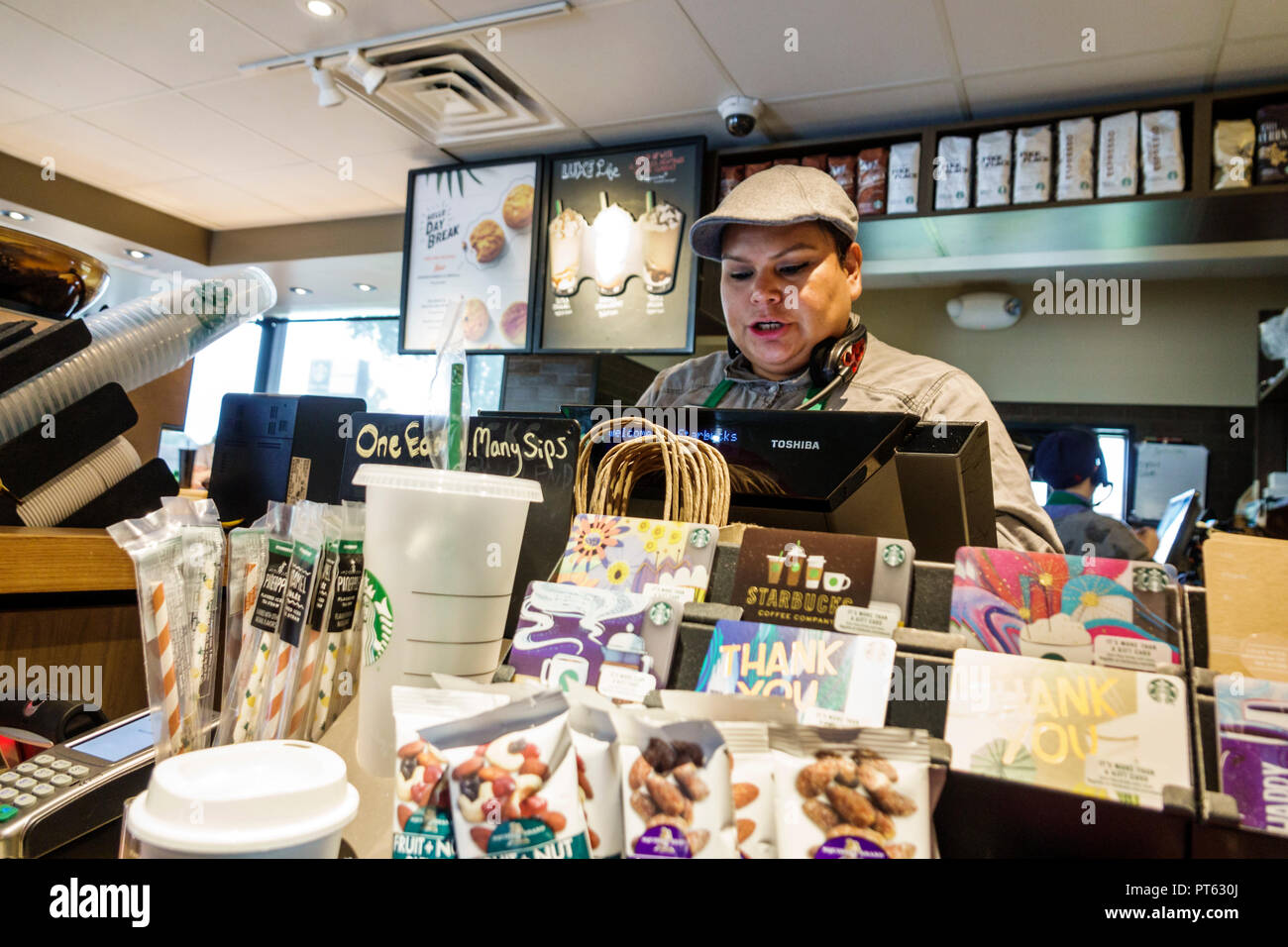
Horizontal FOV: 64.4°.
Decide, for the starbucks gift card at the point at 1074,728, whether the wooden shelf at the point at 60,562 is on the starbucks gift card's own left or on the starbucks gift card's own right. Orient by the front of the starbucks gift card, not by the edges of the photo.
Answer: on the starbucks gift card's own right

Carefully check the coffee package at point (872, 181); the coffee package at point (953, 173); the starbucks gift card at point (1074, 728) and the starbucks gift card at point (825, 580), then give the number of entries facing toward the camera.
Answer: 4

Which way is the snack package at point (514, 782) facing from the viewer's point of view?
toward the camera

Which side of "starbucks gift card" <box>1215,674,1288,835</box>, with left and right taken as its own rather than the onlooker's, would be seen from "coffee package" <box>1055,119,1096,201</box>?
back

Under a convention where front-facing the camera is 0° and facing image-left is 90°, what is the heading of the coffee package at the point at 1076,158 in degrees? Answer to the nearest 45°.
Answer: approximately 0°

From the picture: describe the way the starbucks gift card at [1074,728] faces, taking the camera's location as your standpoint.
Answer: facing the viewer

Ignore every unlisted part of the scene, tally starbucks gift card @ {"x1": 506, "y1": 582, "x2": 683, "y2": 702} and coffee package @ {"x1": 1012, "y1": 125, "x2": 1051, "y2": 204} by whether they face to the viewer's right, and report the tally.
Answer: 0

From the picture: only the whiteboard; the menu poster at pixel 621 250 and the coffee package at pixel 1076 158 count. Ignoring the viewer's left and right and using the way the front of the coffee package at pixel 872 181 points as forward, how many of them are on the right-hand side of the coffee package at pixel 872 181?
1

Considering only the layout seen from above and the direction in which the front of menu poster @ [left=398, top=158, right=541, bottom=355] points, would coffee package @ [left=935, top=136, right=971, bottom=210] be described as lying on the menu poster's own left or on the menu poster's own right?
on the menu poster's own left

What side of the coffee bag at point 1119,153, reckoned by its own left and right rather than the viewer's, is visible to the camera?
front

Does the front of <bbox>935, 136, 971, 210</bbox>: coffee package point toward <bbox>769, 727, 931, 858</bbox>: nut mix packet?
yes
